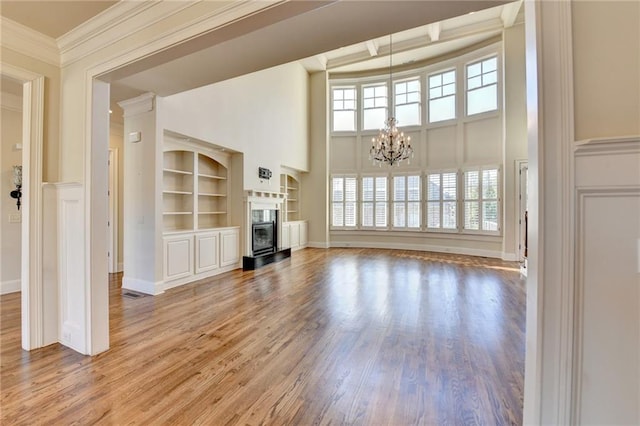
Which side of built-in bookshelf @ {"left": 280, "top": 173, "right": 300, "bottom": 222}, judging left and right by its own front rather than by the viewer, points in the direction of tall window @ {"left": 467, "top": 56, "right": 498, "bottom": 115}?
front

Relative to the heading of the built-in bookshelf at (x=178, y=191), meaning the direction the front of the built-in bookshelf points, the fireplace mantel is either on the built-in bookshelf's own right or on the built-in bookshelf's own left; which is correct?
on the built-in bookshelf's own left

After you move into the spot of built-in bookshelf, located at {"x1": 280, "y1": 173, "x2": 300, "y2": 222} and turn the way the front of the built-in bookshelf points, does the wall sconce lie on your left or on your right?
on your right

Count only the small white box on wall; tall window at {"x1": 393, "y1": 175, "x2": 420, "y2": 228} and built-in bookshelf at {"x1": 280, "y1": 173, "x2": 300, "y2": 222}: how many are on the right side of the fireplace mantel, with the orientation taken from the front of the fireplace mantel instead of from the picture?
1

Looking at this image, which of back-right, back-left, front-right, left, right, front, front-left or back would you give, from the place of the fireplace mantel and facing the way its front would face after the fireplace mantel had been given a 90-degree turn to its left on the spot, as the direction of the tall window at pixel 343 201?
front

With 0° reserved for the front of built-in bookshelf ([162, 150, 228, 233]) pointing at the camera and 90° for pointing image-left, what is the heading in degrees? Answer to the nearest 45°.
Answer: approximately 315°

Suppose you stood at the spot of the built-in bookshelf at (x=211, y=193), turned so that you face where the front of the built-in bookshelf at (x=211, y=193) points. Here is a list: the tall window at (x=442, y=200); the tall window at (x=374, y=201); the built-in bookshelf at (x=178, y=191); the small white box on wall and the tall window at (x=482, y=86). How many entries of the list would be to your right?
2

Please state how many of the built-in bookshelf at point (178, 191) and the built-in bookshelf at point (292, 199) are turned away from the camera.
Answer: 0

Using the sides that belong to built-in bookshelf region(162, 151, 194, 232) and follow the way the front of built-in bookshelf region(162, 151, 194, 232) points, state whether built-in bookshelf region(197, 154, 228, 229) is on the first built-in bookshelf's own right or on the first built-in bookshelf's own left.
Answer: on the first built-in bookshelf's own left
